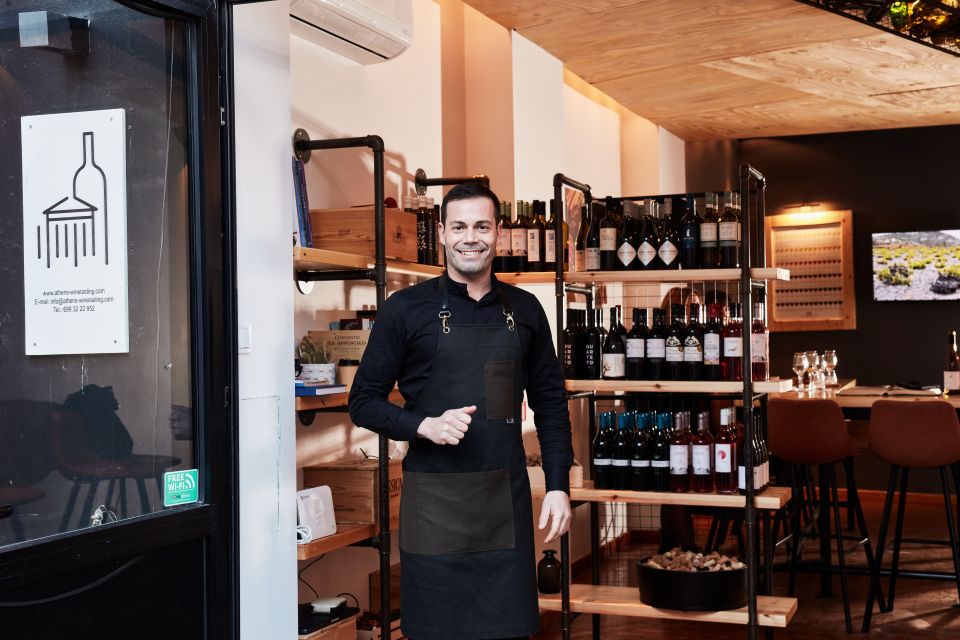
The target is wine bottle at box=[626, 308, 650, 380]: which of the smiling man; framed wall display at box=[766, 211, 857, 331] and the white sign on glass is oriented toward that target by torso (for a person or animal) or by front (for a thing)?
the framed wall display

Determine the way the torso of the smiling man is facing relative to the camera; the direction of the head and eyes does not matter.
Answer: toward the camera

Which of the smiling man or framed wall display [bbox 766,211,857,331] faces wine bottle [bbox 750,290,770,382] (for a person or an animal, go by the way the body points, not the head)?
the framed wall display

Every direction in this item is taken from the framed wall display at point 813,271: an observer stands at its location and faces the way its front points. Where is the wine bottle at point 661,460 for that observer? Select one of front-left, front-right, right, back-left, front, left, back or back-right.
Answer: front

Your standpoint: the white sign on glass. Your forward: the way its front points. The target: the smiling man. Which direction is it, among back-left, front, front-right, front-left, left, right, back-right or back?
left

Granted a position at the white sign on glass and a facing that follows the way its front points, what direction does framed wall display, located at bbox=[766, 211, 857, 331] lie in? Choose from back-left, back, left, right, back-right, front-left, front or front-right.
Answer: back-left

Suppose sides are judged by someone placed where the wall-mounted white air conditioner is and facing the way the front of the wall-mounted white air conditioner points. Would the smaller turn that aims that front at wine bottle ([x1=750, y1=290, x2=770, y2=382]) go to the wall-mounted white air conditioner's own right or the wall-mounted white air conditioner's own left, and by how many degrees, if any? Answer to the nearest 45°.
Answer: approximately 45° to the wall-mounted white air conditioner's own left

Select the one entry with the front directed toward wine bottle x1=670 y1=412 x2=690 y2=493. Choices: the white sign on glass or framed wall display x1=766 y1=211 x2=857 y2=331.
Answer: the framed wall display

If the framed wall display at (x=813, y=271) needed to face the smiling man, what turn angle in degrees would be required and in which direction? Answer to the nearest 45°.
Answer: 0° — it already faces them

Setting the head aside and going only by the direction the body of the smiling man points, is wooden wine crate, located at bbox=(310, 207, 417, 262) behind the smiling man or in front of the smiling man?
behind

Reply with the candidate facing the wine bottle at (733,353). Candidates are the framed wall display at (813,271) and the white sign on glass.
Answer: the framed wall display

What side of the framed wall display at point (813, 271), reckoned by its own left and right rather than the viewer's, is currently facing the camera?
front
